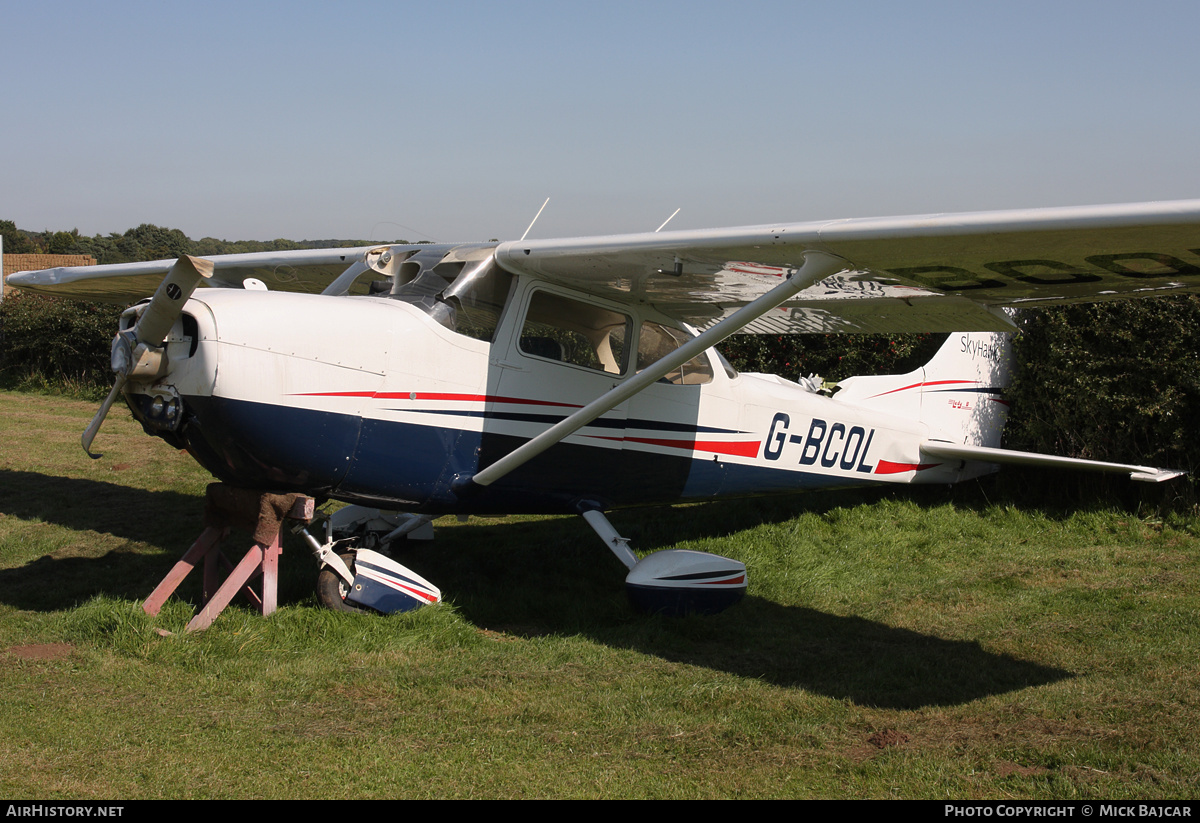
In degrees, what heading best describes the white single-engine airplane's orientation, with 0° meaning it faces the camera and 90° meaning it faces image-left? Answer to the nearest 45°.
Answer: approximately 45°

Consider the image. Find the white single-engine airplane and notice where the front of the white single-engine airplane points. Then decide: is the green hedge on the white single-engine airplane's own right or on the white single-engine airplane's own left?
on the white single-engine airplane's own right
